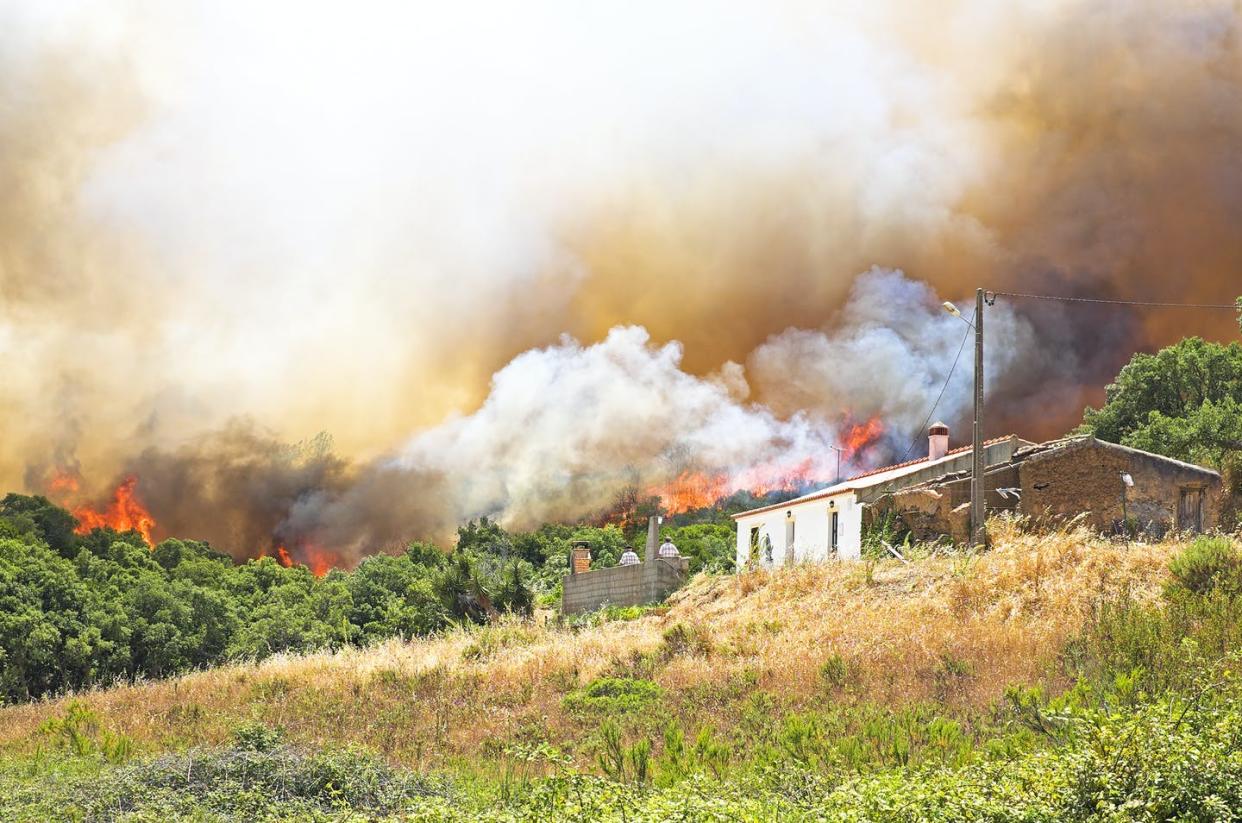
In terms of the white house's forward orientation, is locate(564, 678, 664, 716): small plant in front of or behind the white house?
in front

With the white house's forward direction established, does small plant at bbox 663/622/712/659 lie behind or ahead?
ahead

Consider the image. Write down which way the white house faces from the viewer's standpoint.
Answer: facing the viewer and to the left of the viewer

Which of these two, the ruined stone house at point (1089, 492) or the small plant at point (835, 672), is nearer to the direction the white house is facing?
the small plant

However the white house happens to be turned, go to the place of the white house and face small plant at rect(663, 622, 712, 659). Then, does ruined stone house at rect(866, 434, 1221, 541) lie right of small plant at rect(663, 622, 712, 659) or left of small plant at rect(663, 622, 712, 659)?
left

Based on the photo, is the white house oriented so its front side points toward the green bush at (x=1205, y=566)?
no

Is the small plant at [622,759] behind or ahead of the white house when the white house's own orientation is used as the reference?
ahead

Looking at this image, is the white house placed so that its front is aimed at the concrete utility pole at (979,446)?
no

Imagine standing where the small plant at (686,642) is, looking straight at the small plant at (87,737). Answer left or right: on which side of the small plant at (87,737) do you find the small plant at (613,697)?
left

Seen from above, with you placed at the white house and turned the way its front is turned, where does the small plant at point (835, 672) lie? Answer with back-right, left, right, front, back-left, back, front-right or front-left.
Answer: front-left
